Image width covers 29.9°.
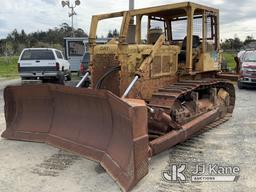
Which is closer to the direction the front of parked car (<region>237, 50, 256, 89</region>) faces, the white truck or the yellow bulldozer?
the yellow bulldozer

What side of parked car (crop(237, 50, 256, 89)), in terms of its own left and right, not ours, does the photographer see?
front

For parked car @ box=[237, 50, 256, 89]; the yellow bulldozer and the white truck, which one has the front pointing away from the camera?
the white truck

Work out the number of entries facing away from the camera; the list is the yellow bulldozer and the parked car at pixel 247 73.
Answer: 0

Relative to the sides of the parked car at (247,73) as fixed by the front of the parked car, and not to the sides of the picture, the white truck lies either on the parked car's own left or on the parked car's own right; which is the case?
on the parked car's own right

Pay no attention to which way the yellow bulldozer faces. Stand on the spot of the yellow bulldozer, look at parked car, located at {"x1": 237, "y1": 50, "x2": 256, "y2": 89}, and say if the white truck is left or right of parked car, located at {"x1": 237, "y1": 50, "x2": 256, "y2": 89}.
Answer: left

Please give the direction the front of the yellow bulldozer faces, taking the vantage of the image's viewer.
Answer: facing the viewer and to the left of the viewer

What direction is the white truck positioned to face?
away from the camera

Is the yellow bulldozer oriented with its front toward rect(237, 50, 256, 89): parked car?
no

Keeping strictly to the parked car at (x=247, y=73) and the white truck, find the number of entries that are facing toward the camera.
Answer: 1

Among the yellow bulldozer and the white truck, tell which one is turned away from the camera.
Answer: the white truck

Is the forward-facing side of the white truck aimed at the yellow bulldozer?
no

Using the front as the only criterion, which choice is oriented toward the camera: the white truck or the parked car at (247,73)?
the parked car

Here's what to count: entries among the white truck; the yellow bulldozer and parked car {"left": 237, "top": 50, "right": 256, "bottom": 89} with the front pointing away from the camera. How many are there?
1
